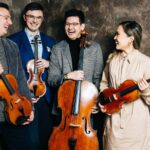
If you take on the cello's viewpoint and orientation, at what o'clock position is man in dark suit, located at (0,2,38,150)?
The man in dark suit is roughly at 3 o'clock from the cello.

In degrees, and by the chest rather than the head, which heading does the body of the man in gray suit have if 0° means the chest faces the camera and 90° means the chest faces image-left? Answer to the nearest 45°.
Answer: approximately 0°
